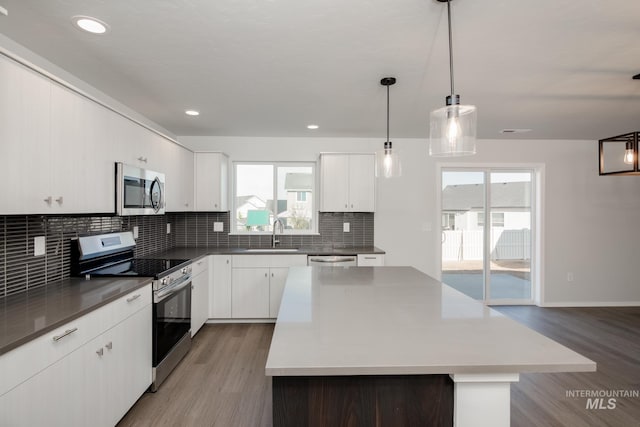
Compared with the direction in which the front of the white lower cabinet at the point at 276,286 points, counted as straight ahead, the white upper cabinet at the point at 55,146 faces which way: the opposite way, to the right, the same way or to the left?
to the left

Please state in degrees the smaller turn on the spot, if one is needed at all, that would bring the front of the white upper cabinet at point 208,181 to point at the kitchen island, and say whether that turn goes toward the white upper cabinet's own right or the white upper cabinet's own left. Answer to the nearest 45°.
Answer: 0° — it already faces it

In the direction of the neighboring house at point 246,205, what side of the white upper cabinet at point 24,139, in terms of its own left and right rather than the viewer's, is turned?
left

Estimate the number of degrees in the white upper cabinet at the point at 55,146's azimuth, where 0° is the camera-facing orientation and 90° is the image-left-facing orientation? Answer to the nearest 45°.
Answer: approximately 315°

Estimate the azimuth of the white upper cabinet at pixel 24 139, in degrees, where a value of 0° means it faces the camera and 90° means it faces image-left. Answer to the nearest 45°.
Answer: approximately 315°

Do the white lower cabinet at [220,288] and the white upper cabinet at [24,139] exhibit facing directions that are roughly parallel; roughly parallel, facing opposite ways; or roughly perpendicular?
roughly perpendicular

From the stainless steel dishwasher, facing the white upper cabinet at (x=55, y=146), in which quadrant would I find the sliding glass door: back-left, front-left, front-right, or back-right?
back-left

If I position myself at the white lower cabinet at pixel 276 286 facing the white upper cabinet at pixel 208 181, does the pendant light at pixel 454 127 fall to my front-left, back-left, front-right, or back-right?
back-left

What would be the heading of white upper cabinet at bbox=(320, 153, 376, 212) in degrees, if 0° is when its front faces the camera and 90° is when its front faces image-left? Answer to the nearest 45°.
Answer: approximately 0°

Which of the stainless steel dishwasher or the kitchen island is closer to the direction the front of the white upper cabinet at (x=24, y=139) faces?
the kitchen island

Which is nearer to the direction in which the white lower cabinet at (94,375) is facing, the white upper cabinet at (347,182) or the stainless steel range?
the white upper cabinet

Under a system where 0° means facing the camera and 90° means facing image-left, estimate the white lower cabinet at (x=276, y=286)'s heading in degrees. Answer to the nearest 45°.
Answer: approximately 0°
